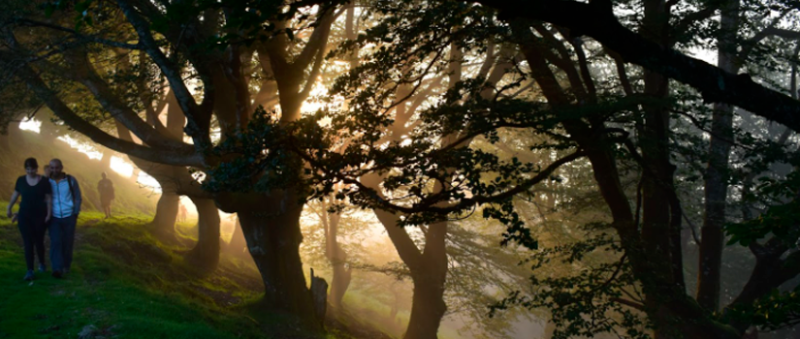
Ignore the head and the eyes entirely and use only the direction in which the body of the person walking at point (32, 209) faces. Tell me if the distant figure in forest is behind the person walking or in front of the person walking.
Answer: behind

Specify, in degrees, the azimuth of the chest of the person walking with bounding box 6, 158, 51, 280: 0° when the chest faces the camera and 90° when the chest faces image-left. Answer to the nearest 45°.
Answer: approximately 0°
